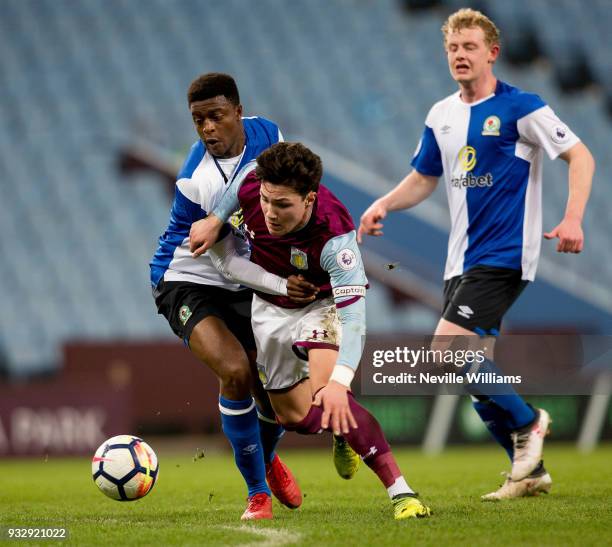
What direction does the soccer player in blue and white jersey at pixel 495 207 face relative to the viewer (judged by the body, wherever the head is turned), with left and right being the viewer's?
facing the viewer and to the left of the viewer

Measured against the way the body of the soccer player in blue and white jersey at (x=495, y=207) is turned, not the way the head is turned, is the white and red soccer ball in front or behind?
in front

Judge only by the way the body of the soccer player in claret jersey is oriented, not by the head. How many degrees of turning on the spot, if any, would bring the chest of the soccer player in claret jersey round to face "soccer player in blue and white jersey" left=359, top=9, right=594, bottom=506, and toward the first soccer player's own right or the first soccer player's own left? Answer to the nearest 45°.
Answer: approximately 180°

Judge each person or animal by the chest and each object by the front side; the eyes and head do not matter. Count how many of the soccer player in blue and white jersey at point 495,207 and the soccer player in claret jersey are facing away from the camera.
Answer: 0

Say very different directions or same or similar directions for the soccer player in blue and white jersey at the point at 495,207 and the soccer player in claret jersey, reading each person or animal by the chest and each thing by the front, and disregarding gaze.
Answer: same or similar directions

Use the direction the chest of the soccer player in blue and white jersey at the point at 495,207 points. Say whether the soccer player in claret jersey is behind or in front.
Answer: in front

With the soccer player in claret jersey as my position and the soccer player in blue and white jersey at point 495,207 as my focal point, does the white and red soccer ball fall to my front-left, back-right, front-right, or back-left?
back-left

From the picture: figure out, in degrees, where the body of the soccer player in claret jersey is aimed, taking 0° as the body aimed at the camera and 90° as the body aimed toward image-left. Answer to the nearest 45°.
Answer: approximately 45°

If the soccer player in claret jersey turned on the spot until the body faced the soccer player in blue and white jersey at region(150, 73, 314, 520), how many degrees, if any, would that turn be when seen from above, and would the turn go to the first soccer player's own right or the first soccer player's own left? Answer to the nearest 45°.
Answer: approximately 90° to the first soccer player's own right

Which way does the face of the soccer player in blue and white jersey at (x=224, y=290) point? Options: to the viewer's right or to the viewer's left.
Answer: to the viewer's left

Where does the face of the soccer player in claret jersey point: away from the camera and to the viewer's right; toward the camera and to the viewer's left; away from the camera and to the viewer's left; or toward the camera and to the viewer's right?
toward the camera and to the viewer's left
